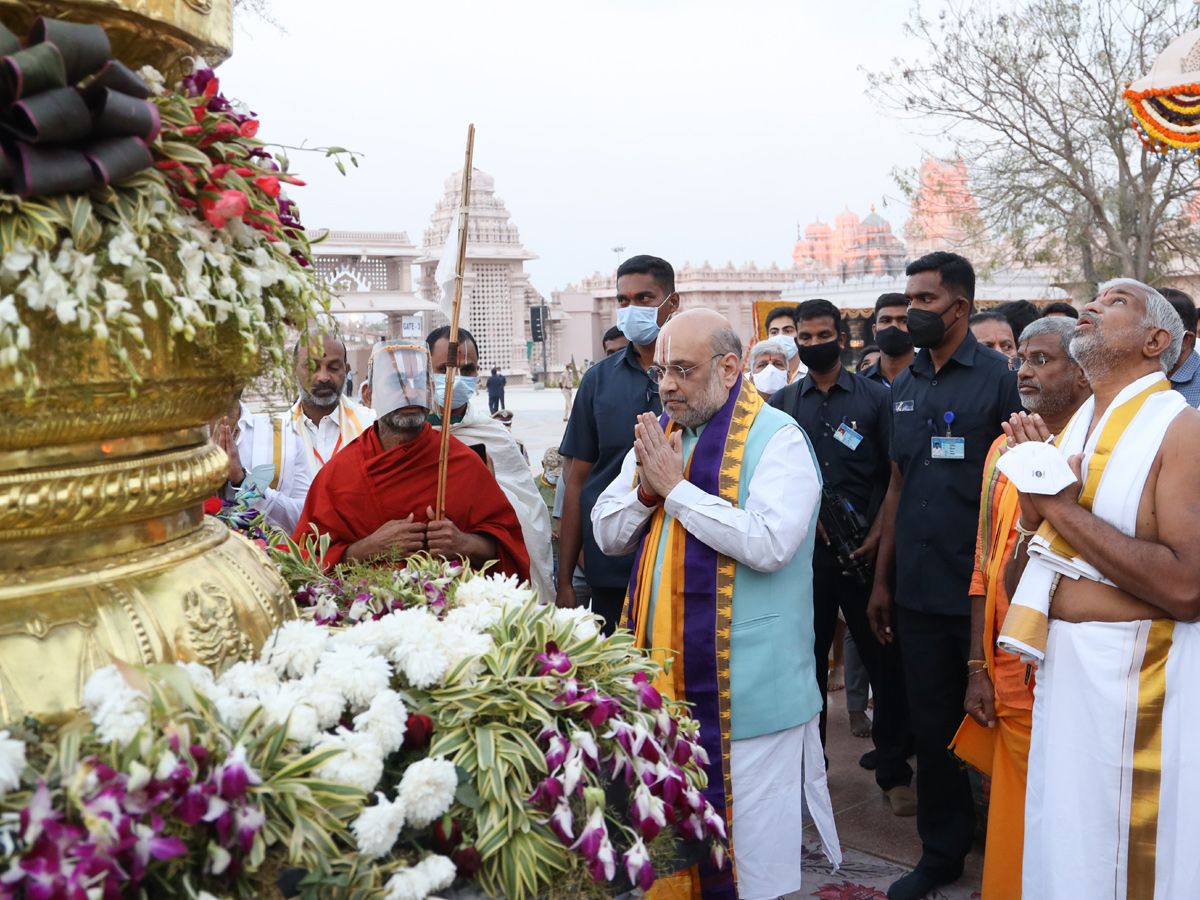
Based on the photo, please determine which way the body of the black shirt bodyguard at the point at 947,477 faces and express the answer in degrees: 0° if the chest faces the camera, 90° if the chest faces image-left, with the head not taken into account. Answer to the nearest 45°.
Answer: approximately 45°

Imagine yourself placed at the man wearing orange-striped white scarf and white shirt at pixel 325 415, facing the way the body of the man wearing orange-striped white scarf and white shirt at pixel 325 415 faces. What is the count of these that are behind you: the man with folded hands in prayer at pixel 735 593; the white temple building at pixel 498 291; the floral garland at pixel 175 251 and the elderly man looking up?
1

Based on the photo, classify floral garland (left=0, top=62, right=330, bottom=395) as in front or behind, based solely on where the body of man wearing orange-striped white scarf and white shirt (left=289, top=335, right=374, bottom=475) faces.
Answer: in front

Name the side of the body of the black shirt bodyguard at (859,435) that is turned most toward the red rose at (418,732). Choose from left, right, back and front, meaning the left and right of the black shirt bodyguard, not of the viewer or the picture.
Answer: front

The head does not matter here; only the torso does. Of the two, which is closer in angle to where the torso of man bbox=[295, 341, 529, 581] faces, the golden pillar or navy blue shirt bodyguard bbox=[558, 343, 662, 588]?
the golden pillar

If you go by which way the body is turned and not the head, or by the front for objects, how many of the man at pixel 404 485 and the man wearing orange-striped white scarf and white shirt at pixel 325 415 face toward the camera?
2

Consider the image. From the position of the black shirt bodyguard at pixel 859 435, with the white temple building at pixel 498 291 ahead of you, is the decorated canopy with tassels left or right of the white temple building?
right

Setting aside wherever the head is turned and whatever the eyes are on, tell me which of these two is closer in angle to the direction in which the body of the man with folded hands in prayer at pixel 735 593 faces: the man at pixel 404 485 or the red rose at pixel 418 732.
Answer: the red rose

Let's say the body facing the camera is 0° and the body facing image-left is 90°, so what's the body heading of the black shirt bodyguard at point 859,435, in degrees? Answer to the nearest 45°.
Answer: approximately 0°

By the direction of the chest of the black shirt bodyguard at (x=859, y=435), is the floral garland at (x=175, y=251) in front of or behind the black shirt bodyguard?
in front

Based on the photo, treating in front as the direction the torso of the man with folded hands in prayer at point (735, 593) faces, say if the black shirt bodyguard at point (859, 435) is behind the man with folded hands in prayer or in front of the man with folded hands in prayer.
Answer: behind
